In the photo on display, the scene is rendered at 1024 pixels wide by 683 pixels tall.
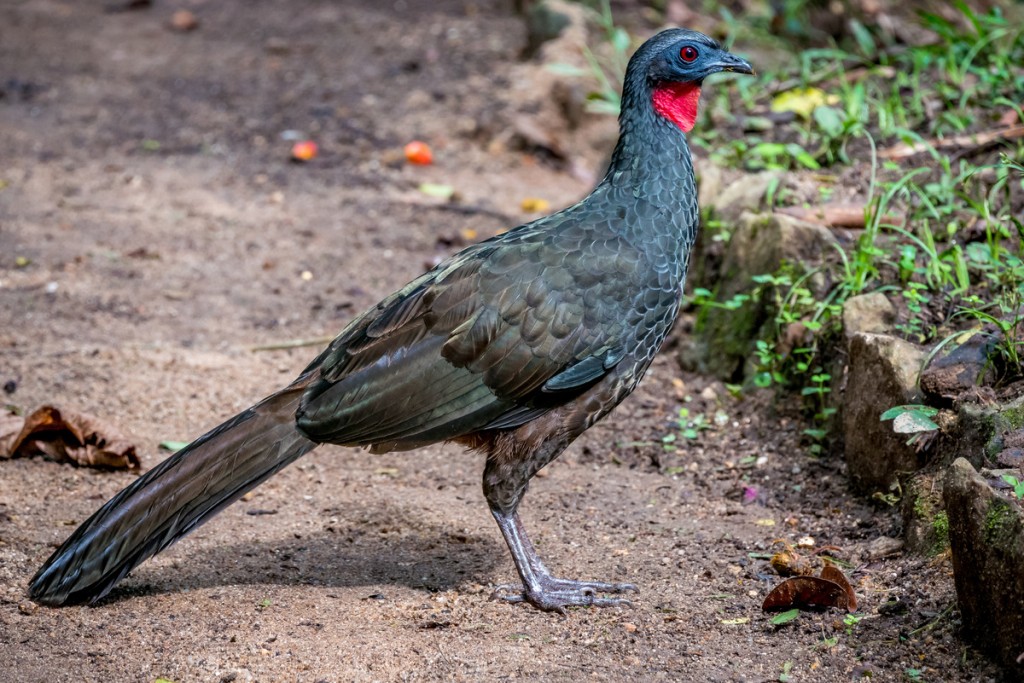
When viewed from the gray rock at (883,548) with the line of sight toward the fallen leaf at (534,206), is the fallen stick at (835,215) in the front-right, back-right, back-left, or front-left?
front-right

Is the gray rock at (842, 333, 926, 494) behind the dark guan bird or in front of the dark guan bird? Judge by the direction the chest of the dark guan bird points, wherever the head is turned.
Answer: in front

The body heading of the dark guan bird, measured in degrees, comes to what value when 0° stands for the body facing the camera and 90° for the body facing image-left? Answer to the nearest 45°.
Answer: approximately 270°

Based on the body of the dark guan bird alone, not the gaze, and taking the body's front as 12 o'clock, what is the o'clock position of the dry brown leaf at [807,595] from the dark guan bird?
The dry brown leaf is roughly at 1 o'clock from the dark guan bird.

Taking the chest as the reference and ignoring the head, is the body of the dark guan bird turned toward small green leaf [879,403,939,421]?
yes

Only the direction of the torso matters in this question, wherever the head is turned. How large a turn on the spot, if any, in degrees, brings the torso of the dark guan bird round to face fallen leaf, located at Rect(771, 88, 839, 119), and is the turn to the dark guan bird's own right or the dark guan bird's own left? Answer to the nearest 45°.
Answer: approximately 45° to the dark guan bird's own left

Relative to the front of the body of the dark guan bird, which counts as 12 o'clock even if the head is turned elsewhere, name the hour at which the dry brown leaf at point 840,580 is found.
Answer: The dry brown leaf is roughly at 1 o'clock from the dark guan bird.
